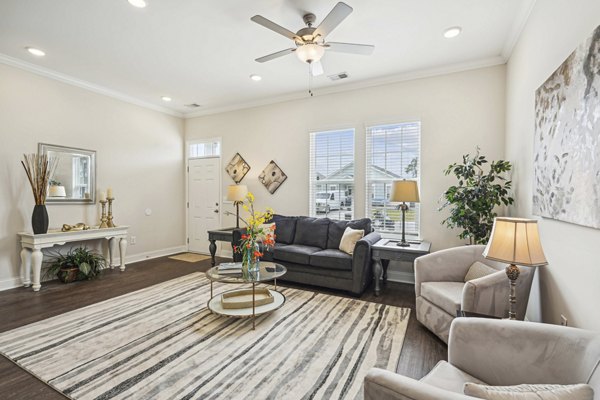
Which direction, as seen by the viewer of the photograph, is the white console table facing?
facing the viewer and to the right of the viewer

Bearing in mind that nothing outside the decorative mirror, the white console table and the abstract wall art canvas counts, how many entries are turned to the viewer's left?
1

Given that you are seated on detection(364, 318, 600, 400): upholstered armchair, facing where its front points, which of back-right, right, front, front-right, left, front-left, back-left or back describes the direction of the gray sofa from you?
right

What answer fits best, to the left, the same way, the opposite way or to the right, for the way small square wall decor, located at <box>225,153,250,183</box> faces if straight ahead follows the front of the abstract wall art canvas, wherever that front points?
to the left

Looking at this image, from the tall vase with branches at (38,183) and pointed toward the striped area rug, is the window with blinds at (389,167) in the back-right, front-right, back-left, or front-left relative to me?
front-left

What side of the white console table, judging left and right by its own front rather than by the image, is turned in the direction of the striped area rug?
front

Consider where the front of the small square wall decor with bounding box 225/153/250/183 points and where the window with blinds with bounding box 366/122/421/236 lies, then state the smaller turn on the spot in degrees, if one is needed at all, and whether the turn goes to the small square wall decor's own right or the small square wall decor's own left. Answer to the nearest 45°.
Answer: approximately 90° to the small square wall decor's own left

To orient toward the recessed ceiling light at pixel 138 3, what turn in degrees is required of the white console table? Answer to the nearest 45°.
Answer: approximately 45° to its right

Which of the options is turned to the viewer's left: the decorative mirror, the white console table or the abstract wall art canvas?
the abstract wall art canvas

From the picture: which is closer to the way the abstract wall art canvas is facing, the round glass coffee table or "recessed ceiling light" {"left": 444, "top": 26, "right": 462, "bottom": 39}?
the round glass coffee table

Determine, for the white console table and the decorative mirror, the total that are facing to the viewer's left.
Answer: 0

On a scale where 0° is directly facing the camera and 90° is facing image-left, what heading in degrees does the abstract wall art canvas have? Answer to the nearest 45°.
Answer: approximately 90°

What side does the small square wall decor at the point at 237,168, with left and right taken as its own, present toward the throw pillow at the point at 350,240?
left

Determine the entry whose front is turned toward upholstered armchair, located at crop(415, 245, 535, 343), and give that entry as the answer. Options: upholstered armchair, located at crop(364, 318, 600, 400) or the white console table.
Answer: the white console table

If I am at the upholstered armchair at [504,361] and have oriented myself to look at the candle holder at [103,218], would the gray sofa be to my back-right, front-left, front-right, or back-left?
front-right

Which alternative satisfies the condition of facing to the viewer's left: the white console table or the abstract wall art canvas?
the abstract wall art canvas

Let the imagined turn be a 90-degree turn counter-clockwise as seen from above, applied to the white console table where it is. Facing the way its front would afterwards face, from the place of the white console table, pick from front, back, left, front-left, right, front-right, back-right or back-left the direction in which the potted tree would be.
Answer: right
